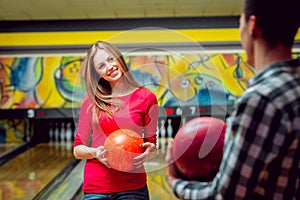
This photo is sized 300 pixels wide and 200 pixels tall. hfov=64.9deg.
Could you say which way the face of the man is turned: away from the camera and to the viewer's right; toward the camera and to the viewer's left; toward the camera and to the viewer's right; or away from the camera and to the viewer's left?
away from the camera and to the viewer's left

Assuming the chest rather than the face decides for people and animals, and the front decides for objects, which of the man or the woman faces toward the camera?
the woman

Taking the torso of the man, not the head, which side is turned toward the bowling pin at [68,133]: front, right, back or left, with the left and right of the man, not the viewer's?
front

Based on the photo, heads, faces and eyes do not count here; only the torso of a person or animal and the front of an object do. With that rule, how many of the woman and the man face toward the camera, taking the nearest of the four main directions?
1

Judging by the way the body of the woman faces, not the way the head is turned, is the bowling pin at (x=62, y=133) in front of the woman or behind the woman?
behind

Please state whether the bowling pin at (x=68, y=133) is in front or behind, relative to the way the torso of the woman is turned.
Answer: behind

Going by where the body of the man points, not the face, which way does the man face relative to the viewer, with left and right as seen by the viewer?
facing away from the viewer and to the left of the viewer

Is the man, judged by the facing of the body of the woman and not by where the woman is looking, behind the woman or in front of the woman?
in front

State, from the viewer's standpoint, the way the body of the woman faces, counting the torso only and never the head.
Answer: toward the camera

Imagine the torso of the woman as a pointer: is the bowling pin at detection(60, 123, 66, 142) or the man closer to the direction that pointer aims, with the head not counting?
the man

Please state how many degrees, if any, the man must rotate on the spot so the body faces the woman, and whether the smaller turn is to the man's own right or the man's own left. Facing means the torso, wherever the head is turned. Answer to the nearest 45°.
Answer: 0° — they already face them

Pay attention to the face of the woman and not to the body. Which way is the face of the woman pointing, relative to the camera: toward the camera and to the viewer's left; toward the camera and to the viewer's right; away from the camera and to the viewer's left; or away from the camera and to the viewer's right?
toward the camera and to the viewer's right
